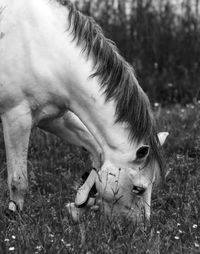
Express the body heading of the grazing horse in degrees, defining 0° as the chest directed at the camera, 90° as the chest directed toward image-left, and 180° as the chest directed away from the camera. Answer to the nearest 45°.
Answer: approximately 270°
